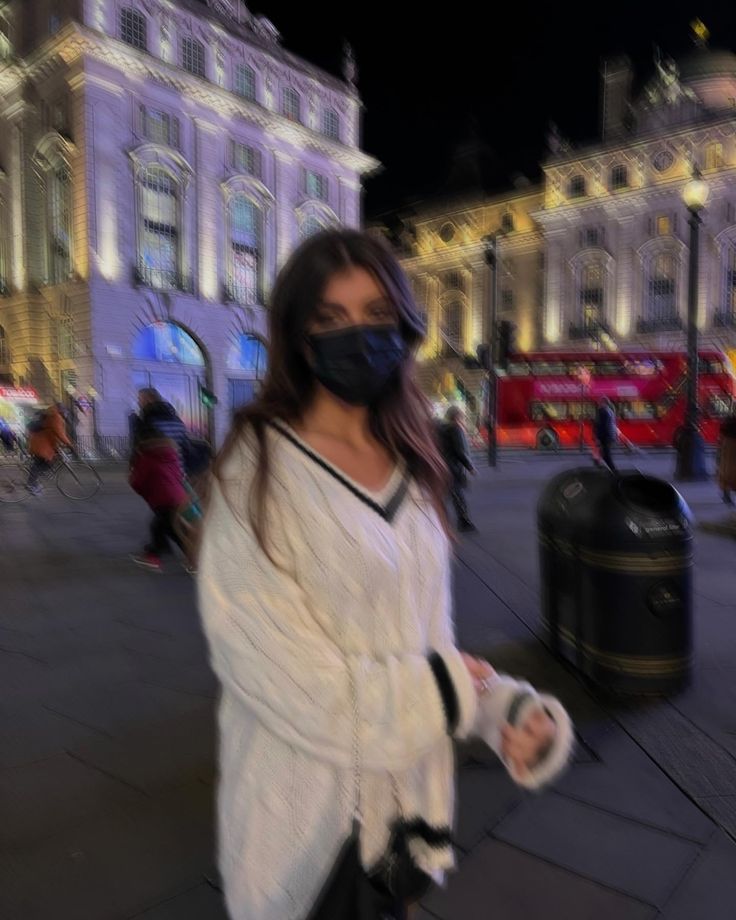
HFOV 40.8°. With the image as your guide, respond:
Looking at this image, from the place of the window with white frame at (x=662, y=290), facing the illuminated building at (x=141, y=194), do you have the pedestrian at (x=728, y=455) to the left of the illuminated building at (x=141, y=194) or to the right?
left

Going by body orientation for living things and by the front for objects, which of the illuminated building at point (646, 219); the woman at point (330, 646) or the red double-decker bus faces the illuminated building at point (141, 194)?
the illuminated building at point (646, 219)

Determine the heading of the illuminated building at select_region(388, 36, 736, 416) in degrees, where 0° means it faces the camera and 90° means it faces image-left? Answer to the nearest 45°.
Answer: approximately 45°

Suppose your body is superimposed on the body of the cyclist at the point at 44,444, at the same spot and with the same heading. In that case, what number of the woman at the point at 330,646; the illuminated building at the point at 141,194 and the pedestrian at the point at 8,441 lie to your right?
1

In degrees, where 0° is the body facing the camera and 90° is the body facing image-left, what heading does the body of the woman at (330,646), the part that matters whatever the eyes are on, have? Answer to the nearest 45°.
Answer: approximately 315°
